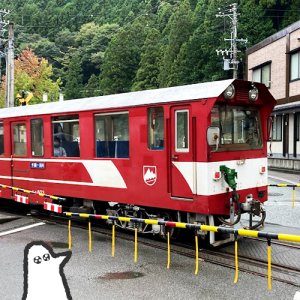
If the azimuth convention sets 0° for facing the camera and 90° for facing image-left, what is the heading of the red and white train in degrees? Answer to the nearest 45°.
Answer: approximately 315°

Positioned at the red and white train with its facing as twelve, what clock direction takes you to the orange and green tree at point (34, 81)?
The orange and green tree is roughly at 7 o'clock from the red and white train.
